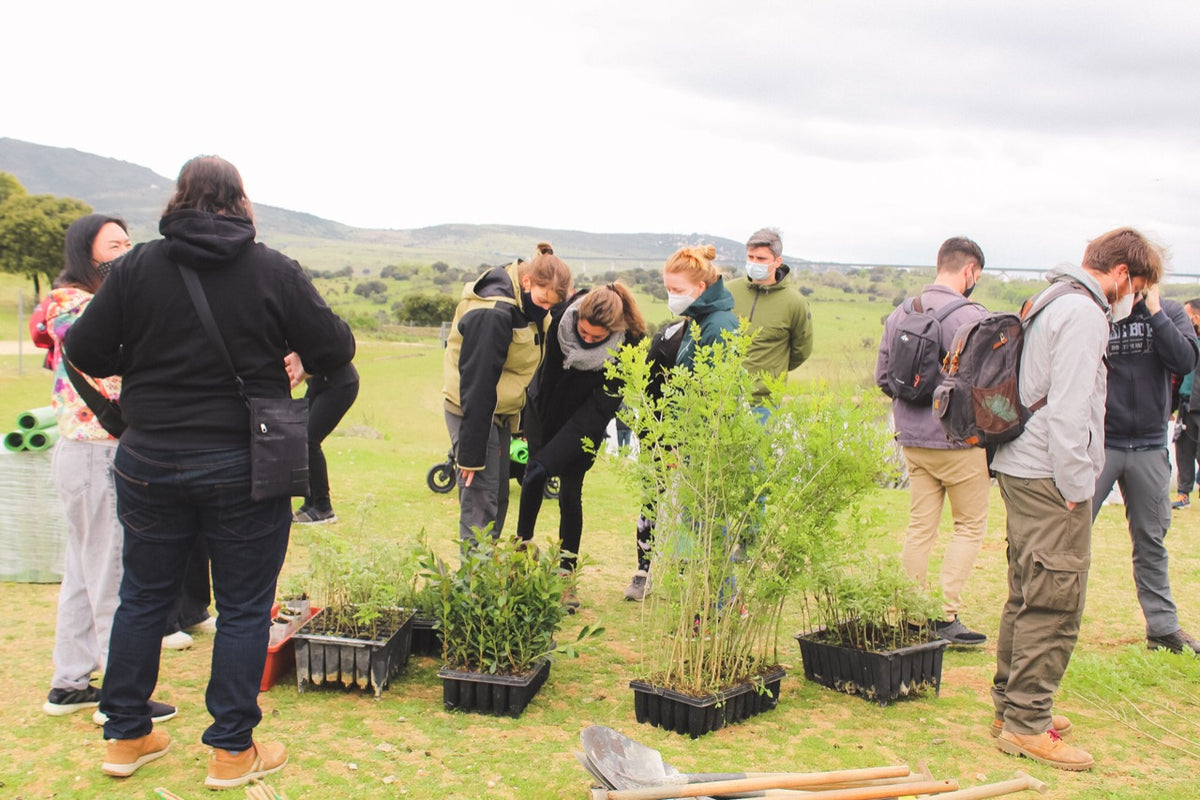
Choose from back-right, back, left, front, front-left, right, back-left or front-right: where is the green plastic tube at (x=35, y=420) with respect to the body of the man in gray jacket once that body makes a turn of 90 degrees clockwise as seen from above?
right

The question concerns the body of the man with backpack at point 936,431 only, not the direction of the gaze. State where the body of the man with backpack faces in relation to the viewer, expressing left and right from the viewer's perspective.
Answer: facing away from the viewer and to the right of the viewer

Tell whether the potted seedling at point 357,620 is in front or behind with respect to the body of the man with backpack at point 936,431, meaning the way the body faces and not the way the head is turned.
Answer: behind

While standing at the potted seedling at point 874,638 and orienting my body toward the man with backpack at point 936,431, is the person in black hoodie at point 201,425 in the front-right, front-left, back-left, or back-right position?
back-left

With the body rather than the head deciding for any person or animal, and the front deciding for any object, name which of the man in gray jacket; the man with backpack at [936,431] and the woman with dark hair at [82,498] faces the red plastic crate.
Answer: the woman with dark hair

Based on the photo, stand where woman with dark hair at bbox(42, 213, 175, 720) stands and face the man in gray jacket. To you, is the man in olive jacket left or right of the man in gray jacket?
left

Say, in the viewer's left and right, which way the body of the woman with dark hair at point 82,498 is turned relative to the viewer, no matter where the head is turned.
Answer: facing to the right of the viewer

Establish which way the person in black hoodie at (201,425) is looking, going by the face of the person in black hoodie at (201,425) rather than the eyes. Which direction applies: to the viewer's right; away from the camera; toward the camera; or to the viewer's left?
away from the camera

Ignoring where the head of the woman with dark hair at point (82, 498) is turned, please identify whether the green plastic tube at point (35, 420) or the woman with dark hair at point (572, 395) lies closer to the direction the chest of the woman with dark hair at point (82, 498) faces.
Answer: the woman with dark hair

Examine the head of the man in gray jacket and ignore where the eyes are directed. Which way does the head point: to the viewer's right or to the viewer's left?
to the viewer's right

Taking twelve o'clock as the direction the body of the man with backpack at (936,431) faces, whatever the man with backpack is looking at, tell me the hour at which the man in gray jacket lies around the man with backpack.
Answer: The man in gray jacket is roughly at 4 o'clock from the man with backpack.
